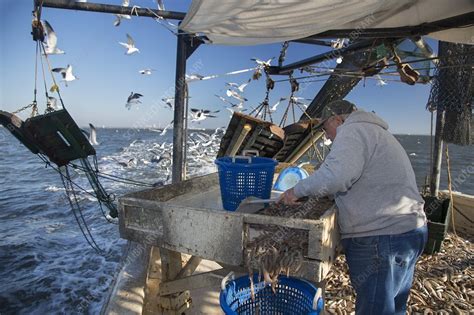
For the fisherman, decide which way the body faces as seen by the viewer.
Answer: to the viewer's left

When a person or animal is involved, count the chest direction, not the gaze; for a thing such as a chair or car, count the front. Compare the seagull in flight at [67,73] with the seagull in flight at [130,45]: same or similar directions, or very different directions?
same or similar directions

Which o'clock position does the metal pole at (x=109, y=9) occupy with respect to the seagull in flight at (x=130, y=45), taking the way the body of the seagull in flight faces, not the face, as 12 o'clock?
The metal pole is roughly at 3 o'clock from the seagull in flight.

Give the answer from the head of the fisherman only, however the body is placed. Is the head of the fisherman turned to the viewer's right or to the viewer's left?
to the viewer's left
